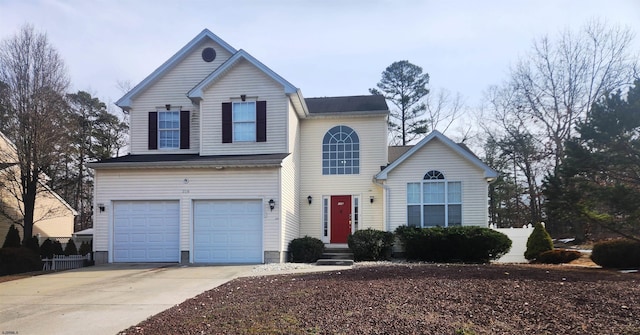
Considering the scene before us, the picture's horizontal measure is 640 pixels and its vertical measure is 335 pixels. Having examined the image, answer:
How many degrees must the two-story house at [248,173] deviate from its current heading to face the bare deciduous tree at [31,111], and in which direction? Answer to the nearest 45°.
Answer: approximately 90° to its right

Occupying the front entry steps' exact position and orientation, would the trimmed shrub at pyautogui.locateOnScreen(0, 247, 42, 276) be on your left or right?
on your right

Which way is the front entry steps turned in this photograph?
toward the camera

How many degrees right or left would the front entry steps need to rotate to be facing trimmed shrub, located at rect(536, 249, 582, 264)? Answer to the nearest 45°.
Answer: approximately 90° to its left

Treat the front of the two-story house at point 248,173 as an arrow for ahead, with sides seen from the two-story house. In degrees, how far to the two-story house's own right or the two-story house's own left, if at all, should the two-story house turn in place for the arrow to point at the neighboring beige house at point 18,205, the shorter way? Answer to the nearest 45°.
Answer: approximately 135° to the two-story house's own right

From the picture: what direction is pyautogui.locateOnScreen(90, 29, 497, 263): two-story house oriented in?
toward the camera

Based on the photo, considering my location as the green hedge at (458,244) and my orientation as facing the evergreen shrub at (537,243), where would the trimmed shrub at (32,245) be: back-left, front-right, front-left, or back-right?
back-left

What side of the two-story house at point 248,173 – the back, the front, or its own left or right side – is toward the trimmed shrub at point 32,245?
right

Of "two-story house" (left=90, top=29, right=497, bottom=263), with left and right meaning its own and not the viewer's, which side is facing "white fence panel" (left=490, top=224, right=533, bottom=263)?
left
